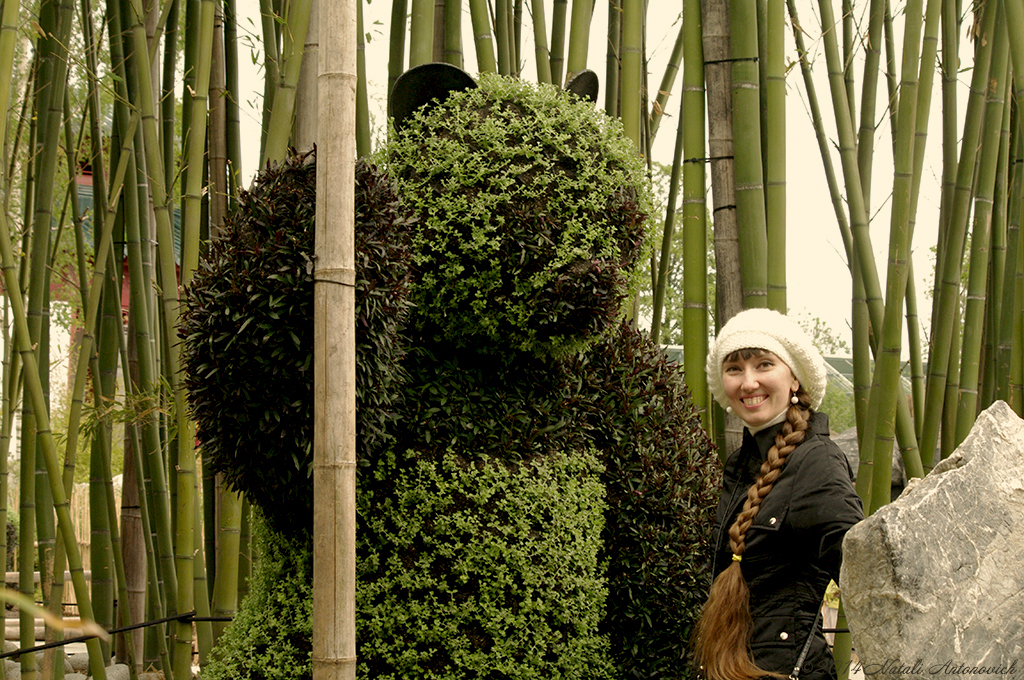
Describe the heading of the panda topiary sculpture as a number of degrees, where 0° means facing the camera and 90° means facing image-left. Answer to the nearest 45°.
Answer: approximately 315°

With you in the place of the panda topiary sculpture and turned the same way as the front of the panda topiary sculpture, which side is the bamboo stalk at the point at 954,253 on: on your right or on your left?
on your left

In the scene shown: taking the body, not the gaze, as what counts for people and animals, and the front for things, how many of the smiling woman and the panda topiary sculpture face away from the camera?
0

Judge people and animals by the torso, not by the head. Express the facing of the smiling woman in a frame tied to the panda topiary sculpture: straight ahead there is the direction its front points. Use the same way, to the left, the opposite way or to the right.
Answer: to the right

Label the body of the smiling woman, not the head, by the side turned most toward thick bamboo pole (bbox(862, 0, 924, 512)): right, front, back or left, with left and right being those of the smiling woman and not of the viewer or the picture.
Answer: back
